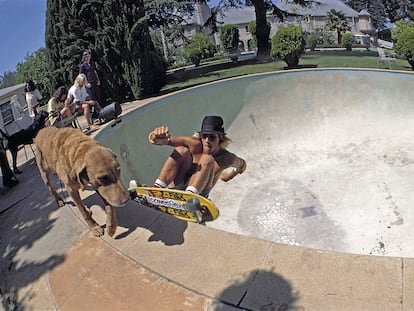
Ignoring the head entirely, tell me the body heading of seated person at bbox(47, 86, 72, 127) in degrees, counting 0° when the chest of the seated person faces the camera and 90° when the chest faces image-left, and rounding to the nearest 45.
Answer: approximately 270°

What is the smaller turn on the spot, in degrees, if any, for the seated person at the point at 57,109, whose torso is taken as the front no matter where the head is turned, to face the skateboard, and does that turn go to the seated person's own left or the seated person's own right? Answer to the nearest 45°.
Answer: approximately 90° to the seated person's own right

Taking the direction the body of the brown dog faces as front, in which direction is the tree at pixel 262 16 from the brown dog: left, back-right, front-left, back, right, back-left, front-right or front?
left

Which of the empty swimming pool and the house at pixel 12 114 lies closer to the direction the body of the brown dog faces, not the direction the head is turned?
the empty swimming pool

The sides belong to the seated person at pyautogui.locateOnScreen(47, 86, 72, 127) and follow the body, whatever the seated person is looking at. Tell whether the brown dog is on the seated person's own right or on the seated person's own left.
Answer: on the seated person's own right

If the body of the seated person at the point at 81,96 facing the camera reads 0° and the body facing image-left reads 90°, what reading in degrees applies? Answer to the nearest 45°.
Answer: approximately 315°

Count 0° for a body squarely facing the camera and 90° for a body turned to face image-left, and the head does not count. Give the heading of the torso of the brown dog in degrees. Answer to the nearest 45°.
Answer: approximately 315°

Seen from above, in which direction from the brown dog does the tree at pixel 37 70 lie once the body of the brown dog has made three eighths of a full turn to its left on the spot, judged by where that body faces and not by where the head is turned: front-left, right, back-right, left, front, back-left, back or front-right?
front

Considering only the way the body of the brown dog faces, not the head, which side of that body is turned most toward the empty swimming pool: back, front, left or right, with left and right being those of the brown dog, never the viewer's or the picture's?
left

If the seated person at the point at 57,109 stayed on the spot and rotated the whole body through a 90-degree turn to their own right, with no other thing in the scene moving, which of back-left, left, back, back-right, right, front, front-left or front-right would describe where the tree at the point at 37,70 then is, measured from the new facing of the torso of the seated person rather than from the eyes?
back

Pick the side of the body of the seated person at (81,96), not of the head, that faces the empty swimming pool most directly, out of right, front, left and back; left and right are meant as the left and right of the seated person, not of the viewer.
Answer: front

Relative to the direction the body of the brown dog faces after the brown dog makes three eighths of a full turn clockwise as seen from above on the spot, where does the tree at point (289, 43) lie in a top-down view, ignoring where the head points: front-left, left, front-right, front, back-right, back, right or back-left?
back-right

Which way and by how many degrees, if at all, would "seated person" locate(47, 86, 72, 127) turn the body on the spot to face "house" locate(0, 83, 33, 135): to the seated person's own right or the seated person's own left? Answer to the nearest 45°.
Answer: approximately 135° to the seated person's own left

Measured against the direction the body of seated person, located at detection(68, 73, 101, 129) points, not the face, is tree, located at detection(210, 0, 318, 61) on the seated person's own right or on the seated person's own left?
on the seated person's own left
